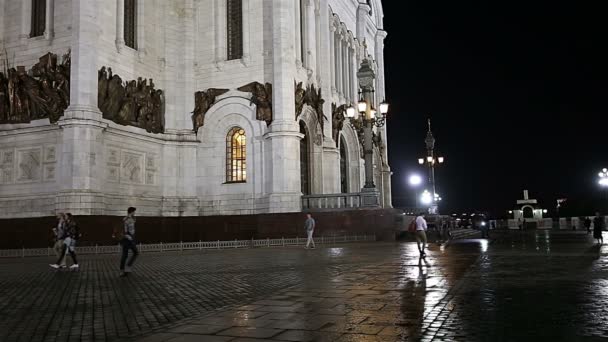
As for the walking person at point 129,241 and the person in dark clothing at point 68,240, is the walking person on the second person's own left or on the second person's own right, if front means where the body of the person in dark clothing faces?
on the second person's own left

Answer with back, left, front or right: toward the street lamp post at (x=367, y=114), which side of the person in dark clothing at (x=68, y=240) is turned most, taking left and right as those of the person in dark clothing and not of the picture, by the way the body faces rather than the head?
back

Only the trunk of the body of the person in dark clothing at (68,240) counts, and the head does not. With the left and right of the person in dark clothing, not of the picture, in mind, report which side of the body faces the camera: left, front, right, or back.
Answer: left

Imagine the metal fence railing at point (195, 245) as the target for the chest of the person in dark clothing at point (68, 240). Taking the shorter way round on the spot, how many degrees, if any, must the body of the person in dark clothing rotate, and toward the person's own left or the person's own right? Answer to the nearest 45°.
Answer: approximately 135° to the person's own right
